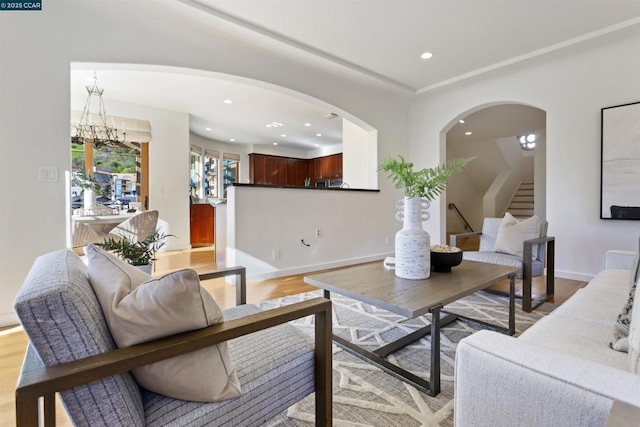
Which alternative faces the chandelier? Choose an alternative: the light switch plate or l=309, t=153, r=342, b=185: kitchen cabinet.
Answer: the kitchen cabinet

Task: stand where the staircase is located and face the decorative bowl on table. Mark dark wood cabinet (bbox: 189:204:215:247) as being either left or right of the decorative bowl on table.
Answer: right

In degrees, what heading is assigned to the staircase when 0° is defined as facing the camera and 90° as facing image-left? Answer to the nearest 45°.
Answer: approximately 0°

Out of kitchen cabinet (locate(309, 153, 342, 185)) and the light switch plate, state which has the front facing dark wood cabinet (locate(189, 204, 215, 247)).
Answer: the kitchen cabinet

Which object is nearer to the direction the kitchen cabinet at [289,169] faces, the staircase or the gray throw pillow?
the gray throw pillow
